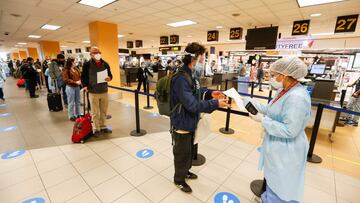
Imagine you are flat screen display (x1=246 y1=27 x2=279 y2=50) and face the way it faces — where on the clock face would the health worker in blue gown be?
The health worker in blue gown is roughly at 12 o'clock from the flat screen display.

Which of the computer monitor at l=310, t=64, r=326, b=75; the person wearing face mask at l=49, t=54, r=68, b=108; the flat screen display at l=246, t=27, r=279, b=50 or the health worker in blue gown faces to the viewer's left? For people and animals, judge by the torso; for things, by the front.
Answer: the health worker in blue gown

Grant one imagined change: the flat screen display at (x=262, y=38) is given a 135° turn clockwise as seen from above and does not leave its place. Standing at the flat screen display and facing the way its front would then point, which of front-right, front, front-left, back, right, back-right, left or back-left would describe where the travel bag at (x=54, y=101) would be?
left

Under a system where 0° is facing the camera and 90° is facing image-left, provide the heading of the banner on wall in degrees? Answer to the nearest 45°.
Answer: approximately 0°

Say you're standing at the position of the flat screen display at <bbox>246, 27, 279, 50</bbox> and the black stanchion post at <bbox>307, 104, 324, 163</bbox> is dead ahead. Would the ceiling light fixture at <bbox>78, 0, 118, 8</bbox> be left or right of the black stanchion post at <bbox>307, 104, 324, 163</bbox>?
right

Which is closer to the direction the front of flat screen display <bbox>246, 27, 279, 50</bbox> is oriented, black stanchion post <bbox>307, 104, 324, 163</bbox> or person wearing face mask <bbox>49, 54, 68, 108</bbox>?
the black stanchion post

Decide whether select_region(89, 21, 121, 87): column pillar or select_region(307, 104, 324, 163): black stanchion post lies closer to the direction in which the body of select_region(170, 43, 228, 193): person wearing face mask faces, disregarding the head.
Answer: the black stanchion post

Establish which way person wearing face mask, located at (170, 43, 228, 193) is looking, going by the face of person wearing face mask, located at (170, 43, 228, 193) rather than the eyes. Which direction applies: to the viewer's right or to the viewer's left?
to the viewer's right

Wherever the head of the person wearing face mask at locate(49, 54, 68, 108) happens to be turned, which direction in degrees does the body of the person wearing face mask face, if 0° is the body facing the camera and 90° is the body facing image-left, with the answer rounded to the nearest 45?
approximately 315°

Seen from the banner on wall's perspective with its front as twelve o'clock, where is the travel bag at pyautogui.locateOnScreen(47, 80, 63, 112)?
The travel bag is roughly at 1 o'clock from the banner on wall.

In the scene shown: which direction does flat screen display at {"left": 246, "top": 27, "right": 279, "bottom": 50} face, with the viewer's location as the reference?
facing the viewer

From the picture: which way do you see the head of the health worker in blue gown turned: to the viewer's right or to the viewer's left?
to the viewer's left

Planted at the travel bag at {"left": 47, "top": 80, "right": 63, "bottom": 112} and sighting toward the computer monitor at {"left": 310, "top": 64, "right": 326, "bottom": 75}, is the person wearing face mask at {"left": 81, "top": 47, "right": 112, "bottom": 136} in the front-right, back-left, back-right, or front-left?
front-right
